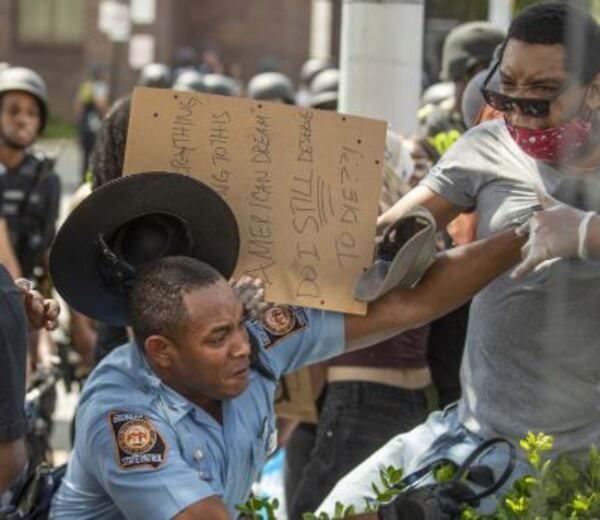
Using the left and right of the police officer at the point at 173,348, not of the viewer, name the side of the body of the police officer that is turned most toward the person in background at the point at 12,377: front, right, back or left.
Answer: back

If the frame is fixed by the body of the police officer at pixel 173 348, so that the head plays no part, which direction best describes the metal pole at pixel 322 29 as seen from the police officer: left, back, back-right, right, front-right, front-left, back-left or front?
back-left

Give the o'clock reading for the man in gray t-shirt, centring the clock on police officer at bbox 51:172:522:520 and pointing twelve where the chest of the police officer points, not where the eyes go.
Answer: The man in gray t-shirt is roughly at 10 o'clock from the police officer.

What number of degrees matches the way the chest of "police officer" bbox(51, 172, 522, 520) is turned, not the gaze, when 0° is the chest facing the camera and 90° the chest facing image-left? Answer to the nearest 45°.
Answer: approximately 315°

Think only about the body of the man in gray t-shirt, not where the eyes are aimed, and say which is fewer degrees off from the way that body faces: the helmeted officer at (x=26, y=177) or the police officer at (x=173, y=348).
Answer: the police officer

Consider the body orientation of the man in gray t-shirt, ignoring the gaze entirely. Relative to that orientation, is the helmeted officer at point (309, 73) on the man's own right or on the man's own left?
on the man's own right

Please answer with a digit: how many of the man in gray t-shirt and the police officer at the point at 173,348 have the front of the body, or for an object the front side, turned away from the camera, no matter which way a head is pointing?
0

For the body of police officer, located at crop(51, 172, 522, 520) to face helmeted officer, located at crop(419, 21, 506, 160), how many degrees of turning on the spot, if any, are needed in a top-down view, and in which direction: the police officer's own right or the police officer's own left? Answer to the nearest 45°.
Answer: approximately 135° to the police officer's own left

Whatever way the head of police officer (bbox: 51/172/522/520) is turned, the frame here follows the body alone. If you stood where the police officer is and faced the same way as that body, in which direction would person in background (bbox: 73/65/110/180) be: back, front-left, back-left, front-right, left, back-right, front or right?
back-left

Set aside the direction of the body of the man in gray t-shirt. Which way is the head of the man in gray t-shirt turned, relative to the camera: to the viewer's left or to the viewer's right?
to the viewer's left

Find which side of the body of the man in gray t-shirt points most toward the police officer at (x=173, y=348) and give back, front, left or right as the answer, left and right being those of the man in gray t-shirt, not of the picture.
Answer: front

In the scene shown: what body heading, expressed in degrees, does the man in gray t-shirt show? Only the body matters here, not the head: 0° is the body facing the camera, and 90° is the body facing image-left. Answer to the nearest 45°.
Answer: approximately 45°
